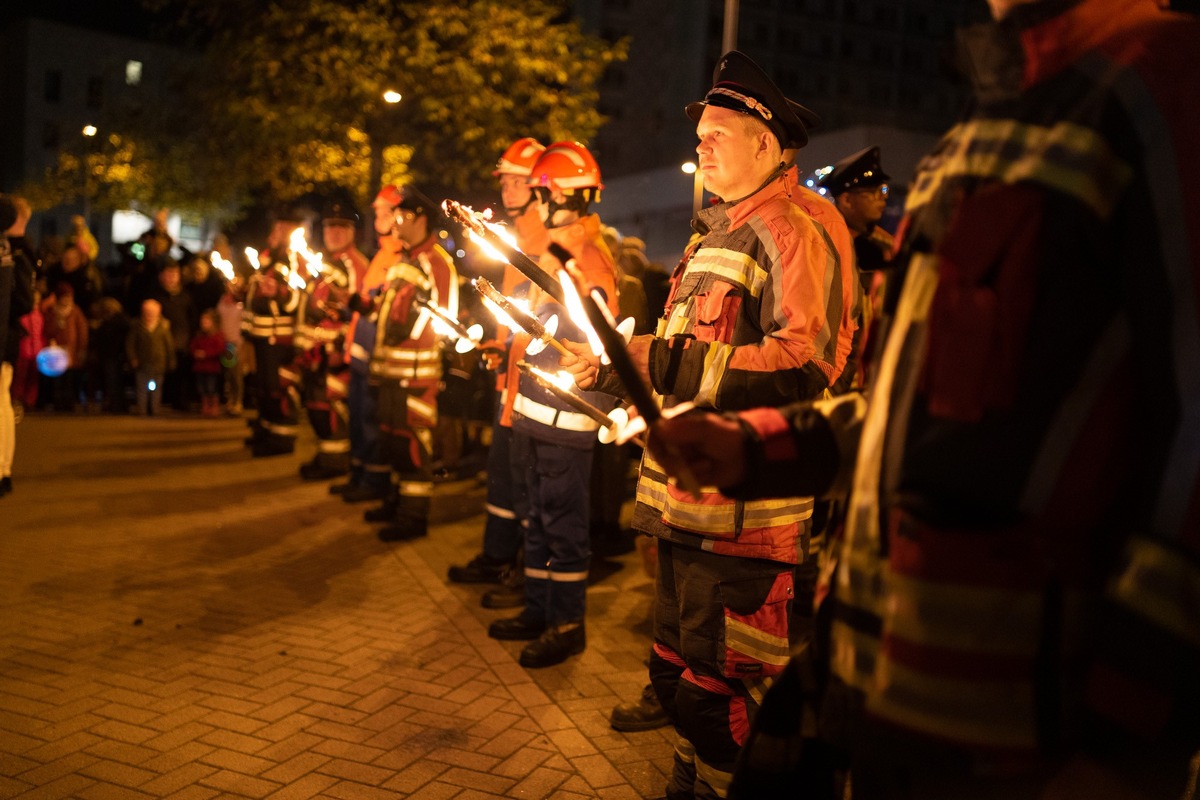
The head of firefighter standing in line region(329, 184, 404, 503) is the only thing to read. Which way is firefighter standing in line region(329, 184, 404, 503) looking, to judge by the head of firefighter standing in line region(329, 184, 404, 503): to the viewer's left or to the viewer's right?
to the viewer's left

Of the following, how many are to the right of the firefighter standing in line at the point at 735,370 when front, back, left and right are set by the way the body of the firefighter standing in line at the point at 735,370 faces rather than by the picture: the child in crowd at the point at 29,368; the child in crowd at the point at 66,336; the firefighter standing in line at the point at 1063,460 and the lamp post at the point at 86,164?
3

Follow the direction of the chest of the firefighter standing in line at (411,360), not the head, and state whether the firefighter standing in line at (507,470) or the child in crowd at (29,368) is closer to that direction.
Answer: the child in crowd

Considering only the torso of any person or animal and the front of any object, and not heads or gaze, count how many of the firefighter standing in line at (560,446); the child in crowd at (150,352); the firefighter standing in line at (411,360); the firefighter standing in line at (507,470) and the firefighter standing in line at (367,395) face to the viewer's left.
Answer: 4

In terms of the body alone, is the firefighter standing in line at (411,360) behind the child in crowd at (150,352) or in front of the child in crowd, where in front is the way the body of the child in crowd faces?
in front

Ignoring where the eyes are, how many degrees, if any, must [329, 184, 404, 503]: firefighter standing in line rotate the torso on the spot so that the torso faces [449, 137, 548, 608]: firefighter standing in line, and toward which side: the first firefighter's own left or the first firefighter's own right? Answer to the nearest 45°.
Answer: approximately 90° to the first firefighter's own left

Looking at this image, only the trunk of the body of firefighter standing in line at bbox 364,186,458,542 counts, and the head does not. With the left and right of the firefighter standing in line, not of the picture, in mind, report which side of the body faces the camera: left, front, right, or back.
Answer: left

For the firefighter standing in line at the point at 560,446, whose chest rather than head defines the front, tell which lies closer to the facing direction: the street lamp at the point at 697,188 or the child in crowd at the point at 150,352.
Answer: the child in crowd

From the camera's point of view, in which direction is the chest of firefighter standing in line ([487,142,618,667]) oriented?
to the viewer's left

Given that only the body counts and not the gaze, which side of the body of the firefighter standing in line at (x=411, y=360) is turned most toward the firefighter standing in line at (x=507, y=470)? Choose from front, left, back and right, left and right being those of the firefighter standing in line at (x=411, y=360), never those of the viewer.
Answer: left

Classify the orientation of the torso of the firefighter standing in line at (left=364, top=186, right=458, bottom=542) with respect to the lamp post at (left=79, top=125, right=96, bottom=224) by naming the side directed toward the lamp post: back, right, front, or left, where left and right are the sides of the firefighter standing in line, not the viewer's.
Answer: right

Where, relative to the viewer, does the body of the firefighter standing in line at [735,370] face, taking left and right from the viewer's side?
facing the viewer and to the left of the viewer

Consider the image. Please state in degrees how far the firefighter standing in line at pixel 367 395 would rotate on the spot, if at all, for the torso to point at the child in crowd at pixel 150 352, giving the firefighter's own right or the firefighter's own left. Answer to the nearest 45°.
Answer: approximately 45° to the firefighter's own right

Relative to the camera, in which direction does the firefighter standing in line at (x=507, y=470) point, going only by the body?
to the viewer's left

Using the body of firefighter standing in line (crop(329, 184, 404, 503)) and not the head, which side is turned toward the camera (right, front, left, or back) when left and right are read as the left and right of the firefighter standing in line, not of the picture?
left

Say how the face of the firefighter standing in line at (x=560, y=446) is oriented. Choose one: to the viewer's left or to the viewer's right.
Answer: to the viewer's left
